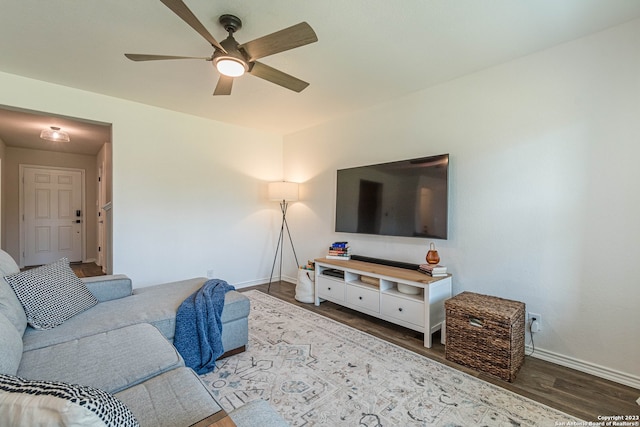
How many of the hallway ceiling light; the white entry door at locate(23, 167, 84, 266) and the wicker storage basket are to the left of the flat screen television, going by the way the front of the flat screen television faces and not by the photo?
1

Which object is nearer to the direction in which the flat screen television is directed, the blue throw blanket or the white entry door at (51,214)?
the blue throw blanket

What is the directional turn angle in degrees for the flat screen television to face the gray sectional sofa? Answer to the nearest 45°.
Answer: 0° — it already faces it

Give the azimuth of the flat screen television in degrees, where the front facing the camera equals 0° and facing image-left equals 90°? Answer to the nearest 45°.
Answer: approximately 45°

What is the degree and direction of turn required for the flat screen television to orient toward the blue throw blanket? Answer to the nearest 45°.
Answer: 0° — it already faces it

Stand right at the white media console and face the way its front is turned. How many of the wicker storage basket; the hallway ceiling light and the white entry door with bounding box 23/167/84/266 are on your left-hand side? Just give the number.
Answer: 1

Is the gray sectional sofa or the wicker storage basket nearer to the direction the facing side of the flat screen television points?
the gray sectional sofa

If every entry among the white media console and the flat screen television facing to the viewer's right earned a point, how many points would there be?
0

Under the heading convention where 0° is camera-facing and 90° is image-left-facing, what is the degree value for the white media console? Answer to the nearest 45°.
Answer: approximately 45°
